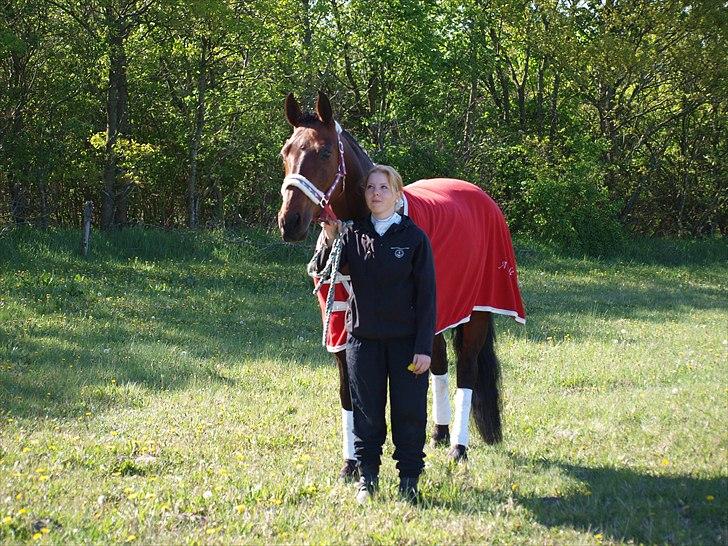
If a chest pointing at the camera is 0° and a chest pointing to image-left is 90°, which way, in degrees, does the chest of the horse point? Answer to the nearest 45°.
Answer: approximately 45°

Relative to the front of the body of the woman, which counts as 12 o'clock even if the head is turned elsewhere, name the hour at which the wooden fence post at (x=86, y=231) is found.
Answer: The wooden fence post is roughly at 5 o'clock from the woman.

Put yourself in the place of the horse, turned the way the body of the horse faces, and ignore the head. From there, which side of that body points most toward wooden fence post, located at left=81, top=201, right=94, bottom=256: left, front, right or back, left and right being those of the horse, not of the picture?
right

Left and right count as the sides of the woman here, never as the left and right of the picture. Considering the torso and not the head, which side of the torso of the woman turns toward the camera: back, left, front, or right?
front
